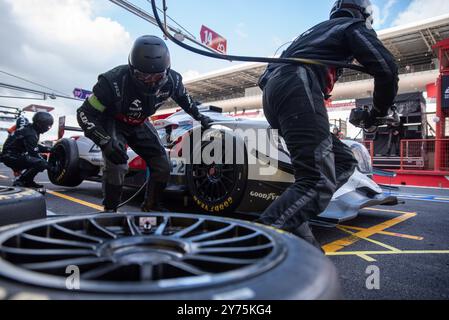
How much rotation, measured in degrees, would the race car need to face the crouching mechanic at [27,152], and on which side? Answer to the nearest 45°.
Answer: approximately 180°

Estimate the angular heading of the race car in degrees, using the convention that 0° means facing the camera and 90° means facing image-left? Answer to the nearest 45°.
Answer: approximately 315°

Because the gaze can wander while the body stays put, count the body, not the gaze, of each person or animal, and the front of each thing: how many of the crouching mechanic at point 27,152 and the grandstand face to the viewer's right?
1

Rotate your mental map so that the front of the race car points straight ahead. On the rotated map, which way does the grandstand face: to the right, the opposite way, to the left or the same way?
to the right

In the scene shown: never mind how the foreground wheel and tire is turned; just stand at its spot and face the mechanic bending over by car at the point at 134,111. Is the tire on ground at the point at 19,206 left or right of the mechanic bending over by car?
left

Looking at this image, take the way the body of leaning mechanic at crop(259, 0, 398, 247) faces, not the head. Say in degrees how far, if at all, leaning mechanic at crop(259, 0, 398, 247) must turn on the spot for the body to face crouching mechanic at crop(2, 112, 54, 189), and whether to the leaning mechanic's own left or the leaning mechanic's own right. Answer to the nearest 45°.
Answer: approximately 90° to the leaning mechanic's own left

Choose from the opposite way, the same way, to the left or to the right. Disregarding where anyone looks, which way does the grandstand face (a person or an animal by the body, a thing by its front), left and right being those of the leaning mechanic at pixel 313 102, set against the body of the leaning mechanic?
the opposite way

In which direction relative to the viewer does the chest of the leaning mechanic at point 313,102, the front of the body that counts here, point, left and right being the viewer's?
facing away from the viewer and to the right of the viewer

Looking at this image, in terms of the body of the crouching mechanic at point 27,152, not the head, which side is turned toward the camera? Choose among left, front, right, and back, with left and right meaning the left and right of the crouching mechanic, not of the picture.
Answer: right

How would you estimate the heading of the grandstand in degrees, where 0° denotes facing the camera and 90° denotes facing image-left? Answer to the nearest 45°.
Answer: approximately 45°
